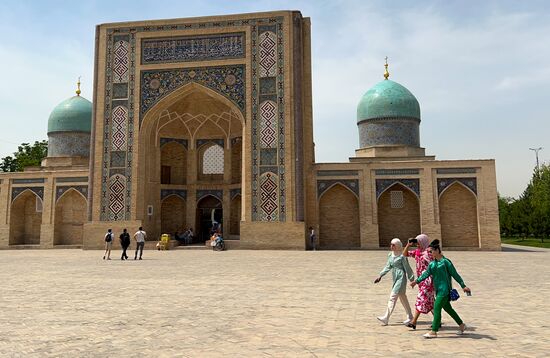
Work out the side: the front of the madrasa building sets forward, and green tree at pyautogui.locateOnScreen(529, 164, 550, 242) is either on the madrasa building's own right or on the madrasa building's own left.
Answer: on the madrasa building's own left

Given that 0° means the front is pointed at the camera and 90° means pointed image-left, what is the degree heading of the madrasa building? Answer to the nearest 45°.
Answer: approximately 0°

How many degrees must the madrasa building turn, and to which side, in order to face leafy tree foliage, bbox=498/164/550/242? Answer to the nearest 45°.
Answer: approximately 135° to its left

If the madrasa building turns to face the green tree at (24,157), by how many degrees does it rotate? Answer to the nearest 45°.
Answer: approximately 135° to its right
